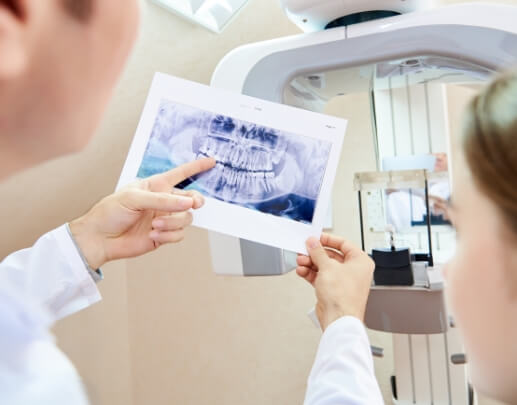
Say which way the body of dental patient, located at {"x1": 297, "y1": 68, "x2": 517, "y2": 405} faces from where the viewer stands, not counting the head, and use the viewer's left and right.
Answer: facing away from the viewer and to the left of the viewer

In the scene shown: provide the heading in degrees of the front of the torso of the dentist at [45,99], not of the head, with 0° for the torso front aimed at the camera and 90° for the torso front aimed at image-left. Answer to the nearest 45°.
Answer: approximately 225°

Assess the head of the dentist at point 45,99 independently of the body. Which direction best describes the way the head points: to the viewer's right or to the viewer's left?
to the viewer's right

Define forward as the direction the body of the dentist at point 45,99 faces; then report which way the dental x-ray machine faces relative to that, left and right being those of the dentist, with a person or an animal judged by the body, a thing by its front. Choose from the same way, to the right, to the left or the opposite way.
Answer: the opposite way

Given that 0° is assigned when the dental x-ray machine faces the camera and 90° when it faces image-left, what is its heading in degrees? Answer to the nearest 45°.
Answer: approximately 0°

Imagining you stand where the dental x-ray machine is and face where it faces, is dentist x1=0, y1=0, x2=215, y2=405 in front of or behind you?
in front

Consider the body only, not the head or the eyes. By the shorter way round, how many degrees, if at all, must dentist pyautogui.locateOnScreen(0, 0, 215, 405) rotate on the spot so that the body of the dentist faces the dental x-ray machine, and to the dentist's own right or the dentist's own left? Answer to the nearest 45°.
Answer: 0° — they already face it

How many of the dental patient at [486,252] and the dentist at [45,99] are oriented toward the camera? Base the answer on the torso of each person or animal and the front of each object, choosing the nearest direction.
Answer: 0

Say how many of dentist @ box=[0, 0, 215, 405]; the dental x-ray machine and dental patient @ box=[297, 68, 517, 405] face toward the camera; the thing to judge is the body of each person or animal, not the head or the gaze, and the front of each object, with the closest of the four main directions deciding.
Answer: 1

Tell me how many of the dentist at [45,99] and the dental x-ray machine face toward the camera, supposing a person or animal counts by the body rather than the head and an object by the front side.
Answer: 1
